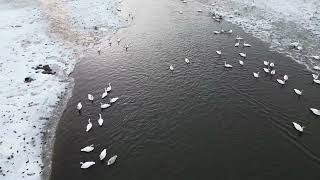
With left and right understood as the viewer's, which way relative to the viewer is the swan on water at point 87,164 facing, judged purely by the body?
facing to the left of the viewer

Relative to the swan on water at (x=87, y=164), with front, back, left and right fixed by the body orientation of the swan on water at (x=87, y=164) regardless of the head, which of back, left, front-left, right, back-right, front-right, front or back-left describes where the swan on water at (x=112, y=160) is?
back

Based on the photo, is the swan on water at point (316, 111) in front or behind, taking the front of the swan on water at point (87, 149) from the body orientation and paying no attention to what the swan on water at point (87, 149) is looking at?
in front

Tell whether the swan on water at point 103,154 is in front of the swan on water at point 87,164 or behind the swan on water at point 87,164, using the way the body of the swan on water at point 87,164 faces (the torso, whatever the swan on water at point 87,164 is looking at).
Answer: behind

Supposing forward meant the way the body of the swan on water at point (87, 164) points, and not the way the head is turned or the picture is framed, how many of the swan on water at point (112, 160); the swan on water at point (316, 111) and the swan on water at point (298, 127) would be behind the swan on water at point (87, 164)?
3

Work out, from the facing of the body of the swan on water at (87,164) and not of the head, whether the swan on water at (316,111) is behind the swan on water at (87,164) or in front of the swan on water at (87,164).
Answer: behind

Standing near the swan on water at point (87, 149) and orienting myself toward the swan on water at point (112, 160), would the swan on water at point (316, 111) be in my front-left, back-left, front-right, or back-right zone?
front-left

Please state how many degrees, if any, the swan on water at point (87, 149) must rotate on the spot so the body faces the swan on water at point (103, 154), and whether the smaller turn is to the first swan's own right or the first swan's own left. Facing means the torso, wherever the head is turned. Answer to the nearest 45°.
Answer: approximately 45° to the first swan's own right
